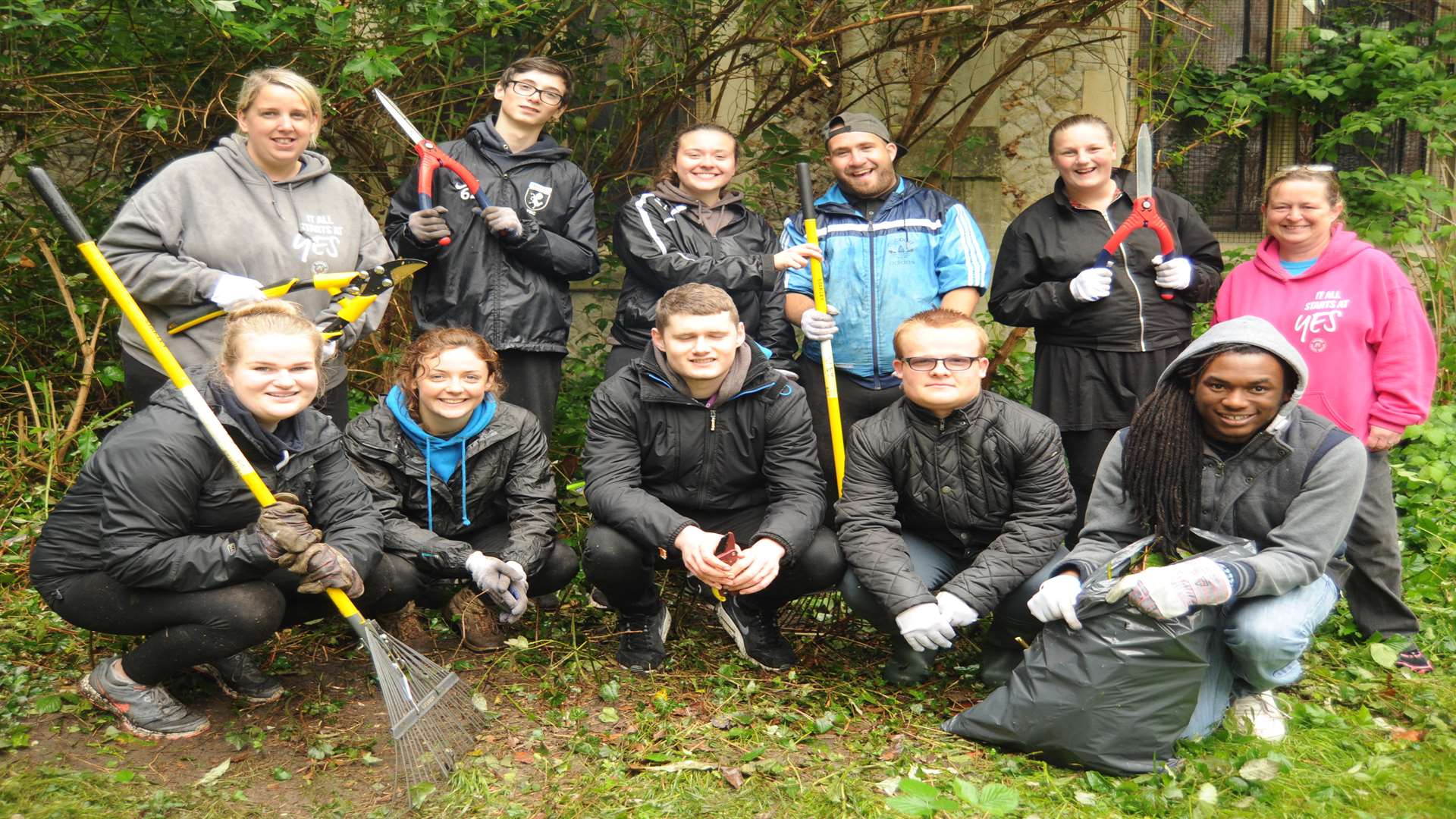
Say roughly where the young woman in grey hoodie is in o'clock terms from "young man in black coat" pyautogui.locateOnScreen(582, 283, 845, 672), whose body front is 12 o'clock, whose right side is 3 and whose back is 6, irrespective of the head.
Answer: The young woman in grey hoodie is roughly at 3 o'clock from the young man in black coat.

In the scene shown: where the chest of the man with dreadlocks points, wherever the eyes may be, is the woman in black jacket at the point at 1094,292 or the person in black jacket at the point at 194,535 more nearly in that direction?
the person in black jacket

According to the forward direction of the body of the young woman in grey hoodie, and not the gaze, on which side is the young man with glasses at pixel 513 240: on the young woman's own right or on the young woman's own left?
on the young woman's own left

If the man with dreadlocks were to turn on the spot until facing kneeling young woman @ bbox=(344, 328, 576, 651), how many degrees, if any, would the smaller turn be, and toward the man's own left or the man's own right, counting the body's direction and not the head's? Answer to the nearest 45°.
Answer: approximately 45° to the man's own right

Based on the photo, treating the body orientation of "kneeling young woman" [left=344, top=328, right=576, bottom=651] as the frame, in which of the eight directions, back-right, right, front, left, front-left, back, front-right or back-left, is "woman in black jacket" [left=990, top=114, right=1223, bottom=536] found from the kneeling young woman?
left

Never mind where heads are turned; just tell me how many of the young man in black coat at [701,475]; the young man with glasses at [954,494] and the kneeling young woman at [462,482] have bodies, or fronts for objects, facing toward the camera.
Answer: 3

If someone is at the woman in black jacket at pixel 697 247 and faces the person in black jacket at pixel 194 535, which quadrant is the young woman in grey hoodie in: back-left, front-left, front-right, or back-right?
front-right

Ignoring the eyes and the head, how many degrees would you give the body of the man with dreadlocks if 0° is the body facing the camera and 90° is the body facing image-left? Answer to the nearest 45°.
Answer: approximately 45°

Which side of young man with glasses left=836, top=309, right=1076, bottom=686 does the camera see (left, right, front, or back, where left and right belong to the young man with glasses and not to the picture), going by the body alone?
front

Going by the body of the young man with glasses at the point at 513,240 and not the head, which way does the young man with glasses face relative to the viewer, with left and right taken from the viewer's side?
facing the viewer

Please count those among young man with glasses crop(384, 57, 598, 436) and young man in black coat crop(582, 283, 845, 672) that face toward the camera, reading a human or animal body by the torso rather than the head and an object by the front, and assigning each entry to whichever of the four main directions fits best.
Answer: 2

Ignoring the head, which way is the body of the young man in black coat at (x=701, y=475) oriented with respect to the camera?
toward the camera

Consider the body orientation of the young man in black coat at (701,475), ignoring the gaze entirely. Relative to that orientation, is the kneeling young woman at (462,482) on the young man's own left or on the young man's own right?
on the young man's own right
